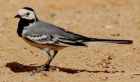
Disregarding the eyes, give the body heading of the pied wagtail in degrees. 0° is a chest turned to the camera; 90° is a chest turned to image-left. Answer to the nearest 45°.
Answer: approximately 90°
